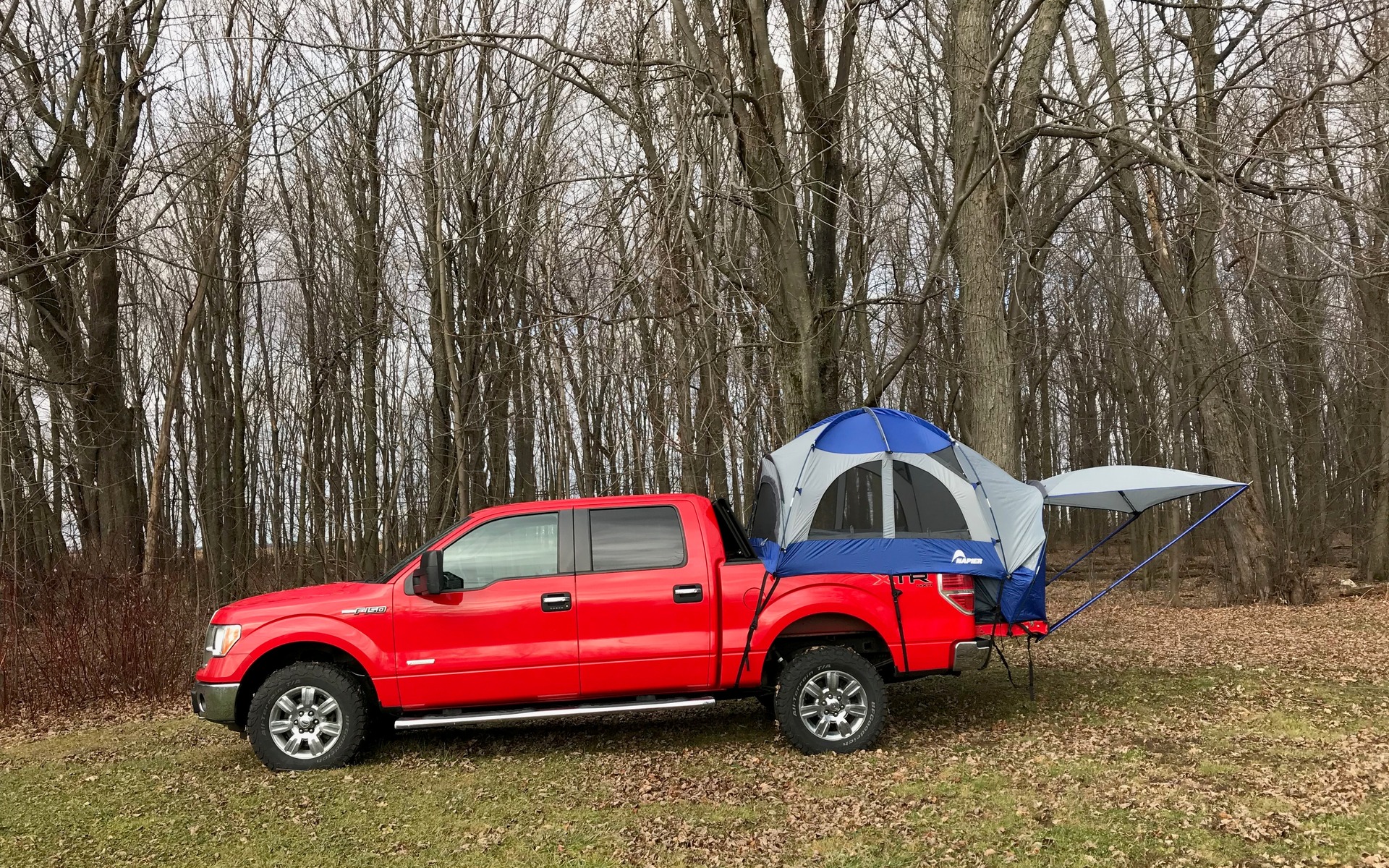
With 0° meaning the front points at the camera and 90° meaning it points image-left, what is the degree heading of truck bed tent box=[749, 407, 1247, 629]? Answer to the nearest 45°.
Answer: approximately 270°

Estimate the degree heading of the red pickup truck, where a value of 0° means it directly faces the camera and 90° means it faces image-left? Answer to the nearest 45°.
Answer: approximately 90°
